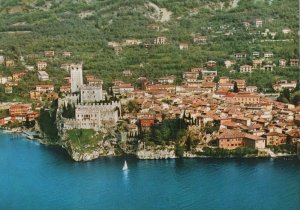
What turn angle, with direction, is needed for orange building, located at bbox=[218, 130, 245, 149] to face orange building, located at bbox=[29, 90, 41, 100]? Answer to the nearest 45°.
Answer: approximately 135° to its right

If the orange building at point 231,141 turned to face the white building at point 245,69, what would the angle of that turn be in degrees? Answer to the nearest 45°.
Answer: approximately 180°

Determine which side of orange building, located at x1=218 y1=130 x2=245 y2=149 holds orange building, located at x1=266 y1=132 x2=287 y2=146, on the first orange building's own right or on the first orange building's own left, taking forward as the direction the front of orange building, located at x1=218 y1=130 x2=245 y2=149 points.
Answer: on the first orange building's own left

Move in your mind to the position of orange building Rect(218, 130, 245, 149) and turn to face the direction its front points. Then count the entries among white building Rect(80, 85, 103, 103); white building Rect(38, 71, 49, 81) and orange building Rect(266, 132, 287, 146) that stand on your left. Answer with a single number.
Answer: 1

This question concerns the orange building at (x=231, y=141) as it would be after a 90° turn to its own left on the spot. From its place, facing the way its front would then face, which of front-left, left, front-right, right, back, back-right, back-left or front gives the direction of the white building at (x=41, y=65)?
back-left

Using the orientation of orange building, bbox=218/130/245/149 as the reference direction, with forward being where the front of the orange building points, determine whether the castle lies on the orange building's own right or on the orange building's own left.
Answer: on the orange building's own right

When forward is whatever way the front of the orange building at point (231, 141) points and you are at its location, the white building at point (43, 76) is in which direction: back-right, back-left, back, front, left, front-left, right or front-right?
back-right

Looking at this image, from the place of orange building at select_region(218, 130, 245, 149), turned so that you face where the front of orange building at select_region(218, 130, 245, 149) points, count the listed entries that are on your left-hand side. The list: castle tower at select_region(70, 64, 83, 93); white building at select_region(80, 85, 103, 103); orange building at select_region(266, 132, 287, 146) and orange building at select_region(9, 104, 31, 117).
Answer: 1

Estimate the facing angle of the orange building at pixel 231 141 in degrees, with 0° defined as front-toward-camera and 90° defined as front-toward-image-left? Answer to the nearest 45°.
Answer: approximately 0°

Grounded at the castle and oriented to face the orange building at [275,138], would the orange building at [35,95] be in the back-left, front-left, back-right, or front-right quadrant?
back-left
